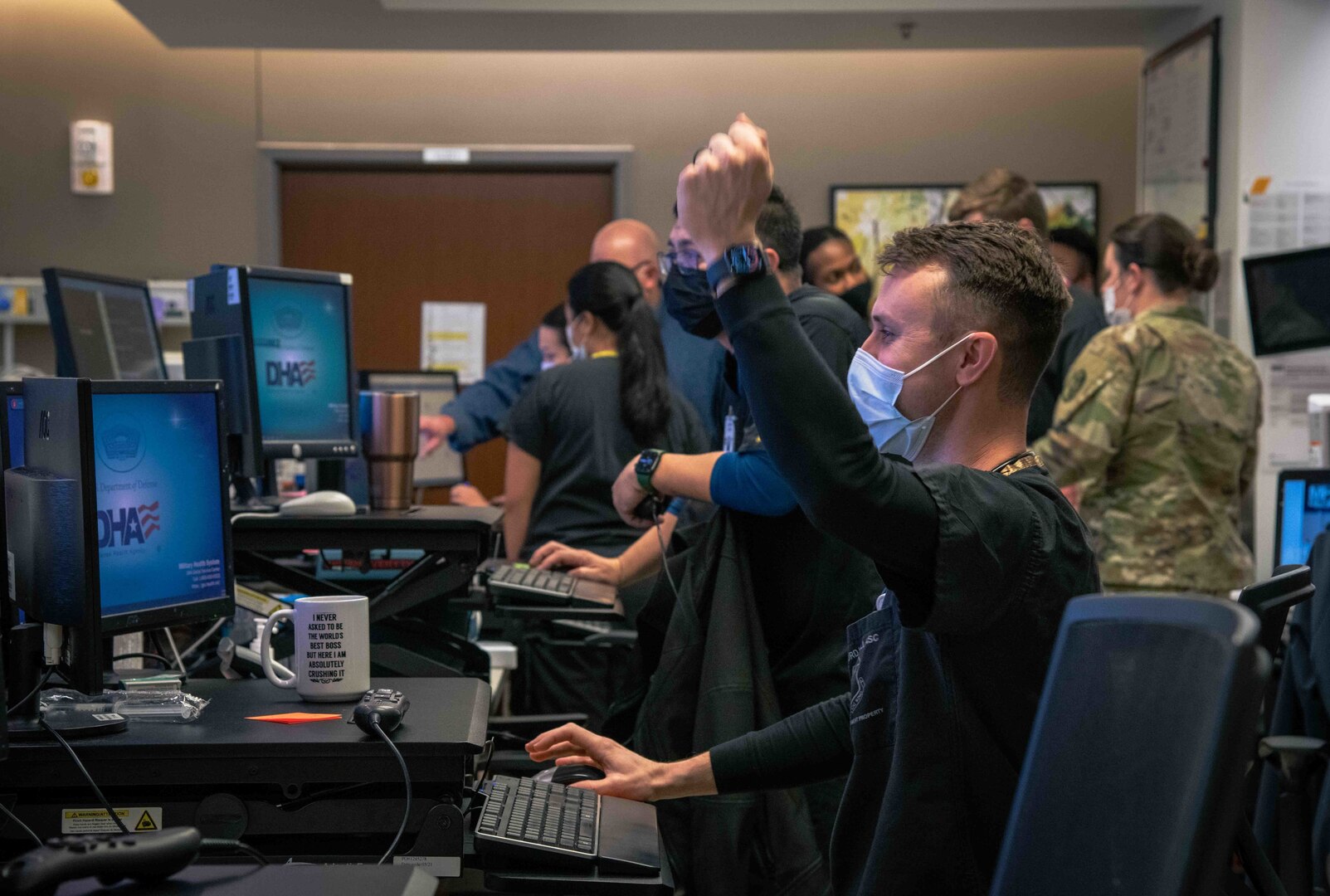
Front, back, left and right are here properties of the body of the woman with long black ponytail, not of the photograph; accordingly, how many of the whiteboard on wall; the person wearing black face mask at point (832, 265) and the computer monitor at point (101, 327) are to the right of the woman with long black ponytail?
2

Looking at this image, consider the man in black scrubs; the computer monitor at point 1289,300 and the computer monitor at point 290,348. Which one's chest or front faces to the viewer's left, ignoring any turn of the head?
the man in black scrubs

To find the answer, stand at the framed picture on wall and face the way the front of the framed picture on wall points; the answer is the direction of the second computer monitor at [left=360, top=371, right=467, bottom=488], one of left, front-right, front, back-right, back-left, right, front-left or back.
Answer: front-right

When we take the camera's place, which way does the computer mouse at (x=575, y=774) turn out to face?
facing to the left of the viewer

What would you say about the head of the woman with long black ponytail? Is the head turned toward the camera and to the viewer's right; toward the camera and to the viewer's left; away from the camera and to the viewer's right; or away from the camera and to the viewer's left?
away from the camera and to the viewer's left

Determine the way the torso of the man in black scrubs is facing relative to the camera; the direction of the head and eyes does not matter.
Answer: to the viewer's left

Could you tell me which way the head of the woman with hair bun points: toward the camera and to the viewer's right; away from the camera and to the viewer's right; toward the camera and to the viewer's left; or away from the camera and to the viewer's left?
away from the camera and to the viewer's left

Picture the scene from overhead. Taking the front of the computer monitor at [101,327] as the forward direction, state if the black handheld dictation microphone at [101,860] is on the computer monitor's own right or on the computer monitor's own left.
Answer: on the computer monitor's own right

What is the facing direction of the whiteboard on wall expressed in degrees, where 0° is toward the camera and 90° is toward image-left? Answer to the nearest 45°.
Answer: approximately 45°

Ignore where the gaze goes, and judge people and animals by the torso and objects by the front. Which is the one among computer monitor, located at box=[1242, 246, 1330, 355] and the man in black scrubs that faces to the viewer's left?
the man in black scrubs

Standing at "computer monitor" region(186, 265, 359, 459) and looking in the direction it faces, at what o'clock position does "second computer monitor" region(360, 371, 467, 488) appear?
The second computer monitor is roughly at 8 o'clock from the computer monitor.

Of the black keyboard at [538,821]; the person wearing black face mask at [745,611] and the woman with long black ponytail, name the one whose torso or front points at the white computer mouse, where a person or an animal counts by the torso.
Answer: the person wearing black face mask
